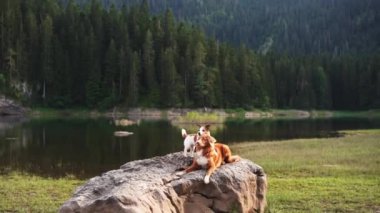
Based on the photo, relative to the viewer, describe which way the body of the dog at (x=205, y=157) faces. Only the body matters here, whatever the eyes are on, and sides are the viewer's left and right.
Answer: facing the viewer and to the left of the viewer
